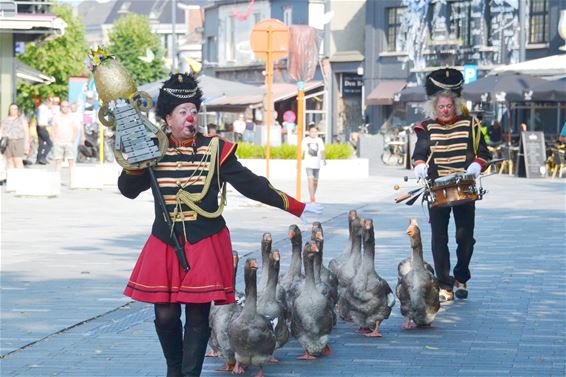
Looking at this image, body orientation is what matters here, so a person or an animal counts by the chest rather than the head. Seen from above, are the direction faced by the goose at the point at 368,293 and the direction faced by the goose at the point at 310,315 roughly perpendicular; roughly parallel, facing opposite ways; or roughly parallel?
roughly parallel

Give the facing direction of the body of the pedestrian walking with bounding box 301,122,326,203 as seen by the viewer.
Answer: toward the camera

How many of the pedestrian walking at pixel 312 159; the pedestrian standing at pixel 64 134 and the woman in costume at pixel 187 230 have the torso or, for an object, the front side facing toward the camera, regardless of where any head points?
3

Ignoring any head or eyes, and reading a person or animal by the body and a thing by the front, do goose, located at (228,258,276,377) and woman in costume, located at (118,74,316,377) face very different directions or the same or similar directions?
same or similar directions

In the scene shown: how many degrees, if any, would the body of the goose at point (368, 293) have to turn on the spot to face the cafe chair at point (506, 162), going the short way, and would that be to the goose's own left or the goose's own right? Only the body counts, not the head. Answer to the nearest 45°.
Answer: approximately 180°

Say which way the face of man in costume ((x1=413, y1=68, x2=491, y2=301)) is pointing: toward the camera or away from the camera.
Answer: toward the camera

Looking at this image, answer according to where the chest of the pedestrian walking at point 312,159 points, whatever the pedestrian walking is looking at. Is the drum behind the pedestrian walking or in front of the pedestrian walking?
in front

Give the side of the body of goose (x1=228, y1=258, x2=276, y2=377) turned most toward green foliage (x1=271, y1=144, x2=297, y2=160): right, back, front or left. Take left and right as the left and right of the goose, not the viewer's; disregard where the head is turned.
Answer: back

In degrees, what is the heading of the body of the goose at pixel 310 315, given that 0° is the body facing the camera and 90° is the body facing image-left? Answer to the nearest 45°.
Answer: approximately 0°

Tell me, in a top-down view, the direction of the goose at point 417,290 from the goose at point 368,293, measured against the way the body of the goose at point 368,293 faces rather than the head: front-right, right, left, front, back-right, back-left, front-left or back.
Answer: back-left

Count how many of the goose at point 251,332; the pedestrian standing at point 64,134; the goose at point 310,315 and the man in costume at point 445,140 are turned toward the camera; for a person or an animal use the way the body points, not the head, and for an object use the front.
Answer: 4

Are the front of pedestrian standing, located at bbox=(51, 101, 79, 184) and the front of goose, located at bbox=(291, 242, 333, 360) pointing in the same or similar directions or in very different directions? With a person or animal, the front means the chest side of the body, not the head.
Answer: same or similar directions

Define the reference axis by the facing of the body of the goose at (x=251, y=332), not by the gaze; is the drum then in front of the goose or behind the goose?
behind

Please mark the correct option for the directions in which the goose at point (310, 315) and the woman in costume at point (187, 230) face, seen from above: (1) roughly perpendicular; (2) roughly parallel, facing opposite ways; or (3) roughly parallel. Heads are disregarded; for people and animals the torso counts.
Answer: roughly parallel

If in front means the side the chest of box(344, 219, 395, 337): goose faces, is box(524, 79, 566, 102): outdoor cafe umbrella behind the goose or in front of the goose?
behind

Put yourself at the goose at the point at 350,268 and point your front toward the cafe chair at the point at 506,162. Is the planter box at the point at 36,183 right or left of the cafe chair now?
left

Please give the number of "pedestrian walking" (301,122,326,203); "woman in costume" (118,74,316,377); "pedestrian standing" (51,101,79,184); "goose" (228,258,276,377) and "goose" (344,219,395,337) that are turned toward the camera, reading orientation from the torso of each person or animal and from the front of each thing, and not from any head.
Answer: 5

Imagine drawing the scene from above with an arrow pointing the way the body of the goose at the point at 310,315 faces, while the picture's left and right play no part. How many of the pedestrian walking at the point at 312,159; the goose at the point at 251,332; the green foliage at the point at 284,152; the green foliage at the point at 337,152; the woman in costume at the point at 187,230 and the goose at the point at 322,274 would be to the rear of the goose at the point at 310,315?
4

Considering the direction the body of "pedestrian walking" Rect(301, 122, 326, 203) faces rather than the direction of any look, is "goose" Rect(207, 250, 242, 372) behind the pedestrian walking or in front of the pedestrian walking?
in front

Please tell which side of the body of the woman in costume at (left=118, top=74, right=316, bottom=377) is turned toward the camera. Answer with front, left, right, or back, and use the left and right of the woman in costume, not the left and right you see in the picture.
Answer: front
